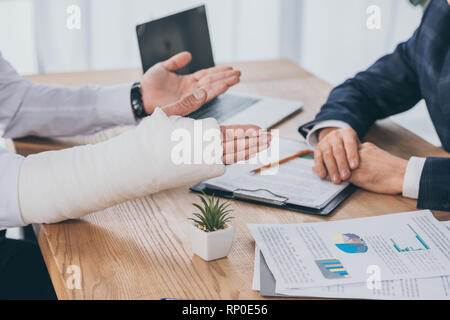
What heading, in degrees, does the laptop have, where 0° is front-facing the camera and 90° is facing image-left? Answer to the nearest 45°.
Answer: approximately 315°

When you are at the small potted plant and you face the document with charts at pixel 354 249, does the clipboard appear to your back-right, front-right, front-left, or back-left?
front-left

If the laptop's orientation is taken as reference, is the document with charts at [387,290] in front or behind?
in front

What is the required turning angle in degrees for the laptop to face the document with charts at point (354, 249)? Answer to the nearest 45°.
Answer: approximately 45° to its right

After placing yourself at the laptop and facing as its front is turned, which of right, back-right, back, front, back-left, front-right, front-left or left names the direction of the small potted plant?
front-right

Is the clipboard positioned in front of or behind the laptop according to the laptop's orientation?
in front
